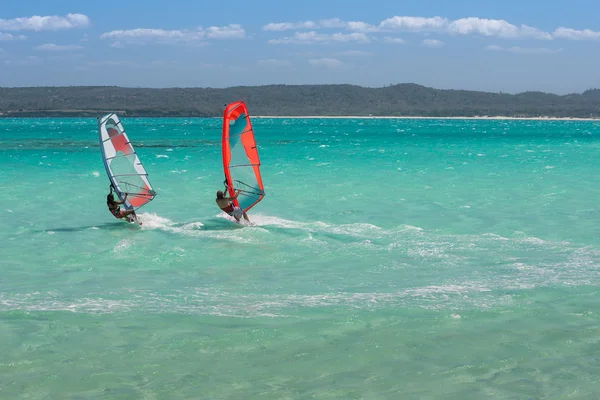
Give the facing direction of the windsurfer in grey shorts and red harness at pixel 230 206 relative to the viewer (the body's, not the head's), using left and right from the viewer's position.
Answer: facing away from the viewer and to the right of the viewer

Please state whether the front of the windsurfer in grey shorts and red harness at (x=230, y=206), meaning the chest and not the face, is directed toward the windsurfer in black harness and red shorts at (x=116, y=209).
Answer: no
